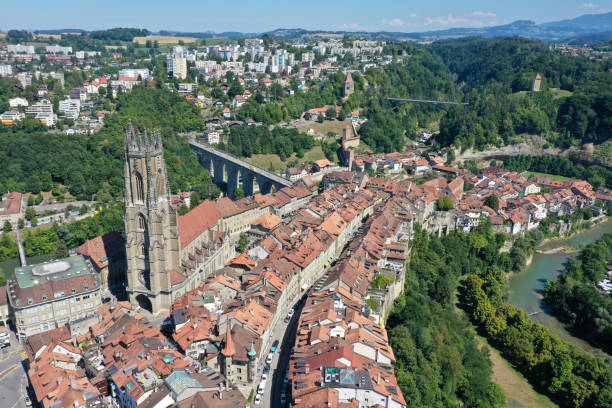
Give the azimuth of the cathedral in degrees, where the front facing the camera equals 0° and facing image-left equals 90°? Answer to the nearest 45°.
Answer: approximately 45°

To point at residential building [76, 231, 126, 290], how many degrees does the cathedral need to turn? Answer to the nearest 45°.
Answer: approximately 90° to its right

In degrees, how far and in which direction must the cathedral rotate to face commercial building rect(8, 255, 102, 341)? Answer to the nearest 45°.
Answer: approximately 45° to its right

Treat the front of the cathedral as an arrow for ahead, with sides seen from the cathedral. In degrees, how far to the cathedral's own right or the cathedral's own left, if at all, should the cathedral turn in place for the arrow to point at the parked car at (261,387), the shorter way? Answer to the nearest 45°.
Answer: approximately 90° to the cathedral's own left

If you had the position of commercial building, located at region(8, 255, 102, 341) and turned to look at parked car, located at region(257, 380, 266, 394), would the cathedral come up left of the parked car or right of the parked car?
left
